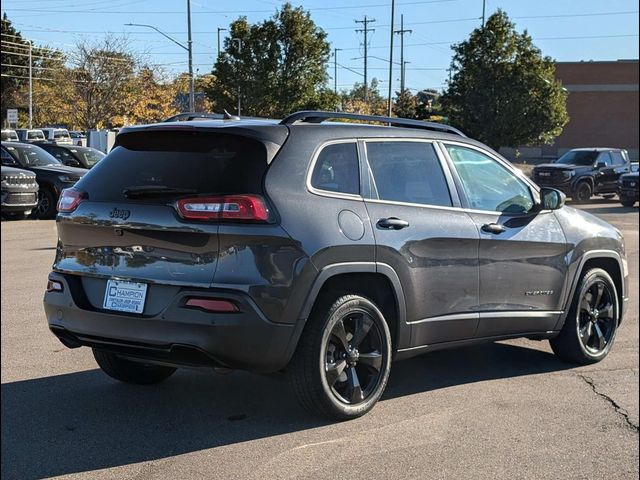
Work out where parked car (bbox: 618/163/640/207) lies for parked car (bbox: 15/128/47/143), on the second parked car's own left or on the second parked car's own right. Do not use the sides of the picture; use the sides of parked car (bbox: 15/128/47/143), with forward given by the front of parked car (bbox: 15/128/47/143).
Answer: on the second parked car's own left

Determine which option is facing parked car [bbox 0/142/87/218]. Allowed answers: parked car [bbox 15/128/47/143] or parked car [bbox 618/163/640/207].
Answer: parked car [bbox 618/163/640/207]

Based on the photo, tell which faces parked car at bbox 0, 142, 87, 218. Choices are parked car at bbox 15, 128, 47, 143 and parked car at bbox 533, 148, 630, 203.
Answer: parked car at bbox 533, 148, 630, 203

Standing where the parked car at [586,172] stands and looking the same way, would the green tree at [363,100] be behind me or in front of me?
in front

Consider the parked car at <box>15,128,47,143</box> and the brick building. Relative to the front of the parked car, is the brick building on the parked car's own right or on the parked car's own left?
on the parked car's own left
